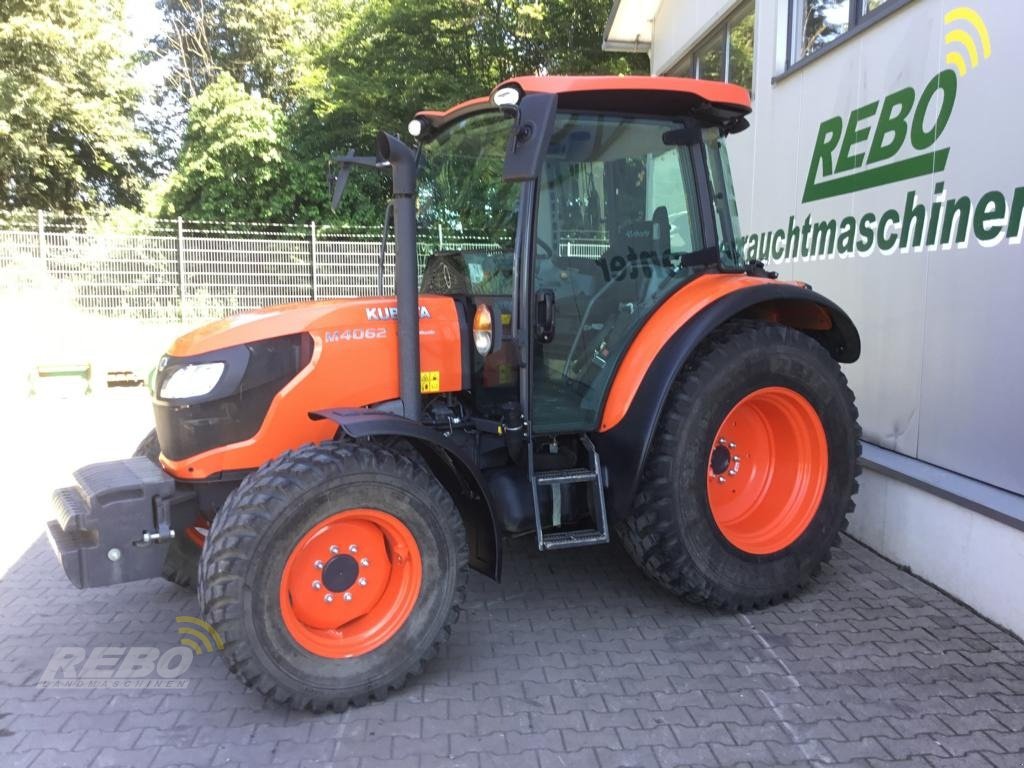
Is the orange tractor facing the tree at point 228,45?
no

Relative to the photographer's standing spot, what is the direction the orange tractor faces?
facing the viewer and to the left of the viewer

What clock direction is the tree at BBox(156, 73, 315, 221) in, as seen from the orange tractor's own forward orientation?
The tree is roughly at 4 o'clock from the orange tractor.

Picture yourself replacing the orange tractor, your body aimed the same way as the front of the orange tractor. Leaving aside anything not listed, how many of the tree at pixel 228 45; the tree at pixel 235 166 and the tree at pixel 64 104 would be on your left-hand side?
0

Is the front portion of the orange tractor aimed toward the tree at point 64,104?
no

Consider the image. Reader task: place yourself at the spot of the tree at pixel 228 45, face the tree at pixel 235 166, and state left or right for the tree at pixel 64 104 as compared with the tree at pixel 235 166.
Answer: right

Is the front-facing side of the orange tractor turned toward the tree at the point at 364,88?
no
